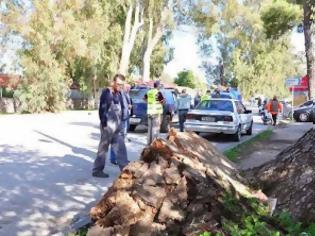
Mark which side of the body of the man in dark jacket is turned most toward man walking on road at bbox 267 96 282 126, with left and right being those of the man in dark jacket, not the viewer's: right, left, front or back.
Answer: left

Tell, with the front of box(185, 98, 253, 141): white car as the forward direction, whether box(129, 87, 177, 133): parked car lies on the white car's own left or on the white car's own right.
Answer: on the white car's own left

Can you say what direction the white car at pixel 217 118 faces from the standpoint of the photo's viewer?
facing away from the viewer and to the right of the viewer

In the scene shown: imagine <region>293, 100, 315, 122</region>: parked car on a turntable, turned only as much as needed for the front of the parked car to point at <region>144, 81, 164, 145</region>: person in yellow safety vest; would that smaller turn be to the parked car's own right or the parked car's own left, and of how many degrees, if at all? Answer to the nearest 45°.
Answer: approximately 45° to the parked car's own left

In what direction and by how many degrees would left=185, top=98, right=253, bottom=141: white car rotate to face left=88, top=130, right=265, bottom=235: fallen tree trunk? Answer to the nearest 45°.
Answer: approximately 135° to its right

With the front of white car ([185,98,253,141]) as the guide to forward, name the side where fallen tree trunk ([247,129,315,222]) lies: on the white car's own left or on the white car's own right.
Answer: on the white car's own right

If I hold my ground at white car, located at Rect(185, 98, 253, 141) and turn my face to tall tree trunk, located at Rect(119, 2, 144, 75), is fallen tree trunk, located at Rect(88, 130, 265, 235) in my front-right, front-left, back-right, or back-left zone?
back-left
